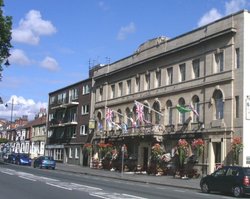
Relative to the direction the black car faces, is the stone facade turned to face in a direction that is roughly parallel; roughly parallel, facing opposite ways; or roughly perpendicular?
roughly perpendicular

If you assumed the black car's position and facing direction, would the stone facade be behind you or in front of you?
in front

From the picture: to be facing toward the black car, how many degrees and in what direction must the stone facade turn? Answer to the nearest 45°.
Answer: approximately 45° to its left

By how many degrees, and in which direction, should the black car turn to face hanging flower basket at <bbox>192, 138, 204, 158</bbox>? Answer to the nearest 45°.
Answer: approximately 45° to its right

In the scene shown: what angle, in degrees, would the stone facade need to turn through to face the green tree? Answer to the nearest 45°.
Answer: approximately 45° to its right

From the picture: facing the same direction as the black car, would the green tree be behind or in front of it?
in front

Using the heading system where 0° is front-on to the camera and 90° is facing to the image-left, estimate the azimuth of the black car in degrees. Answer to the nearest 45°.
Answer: approximately 135°

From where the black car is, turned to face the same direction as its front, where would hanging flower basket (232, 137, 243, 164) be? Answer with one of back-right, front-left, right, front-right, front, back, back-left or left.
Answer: front-right
